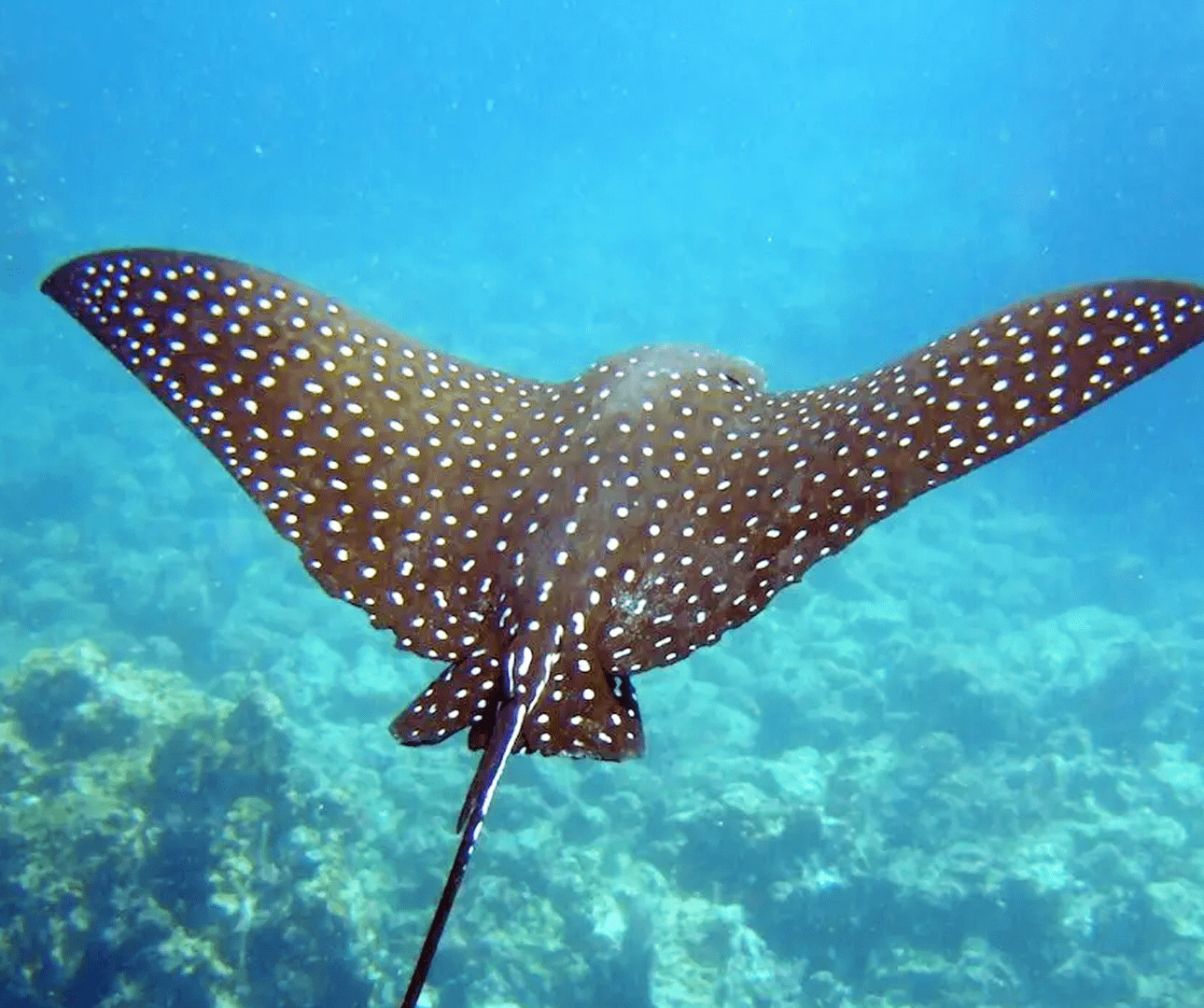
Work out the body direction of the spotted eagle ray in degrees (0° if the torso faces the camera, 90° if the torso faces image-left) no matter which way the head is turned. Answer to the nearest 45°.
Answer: approximately 180°
